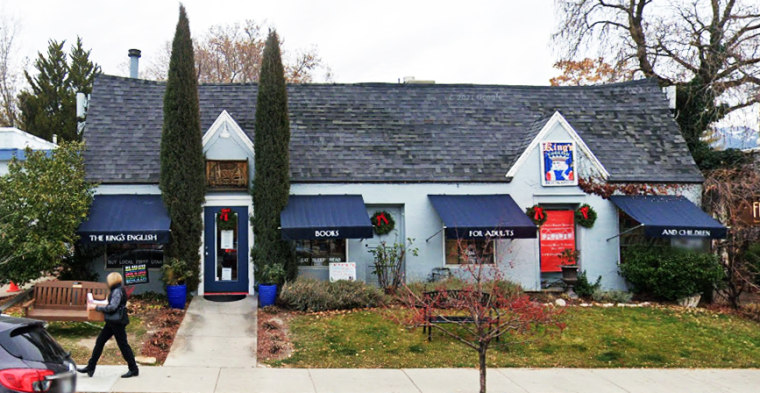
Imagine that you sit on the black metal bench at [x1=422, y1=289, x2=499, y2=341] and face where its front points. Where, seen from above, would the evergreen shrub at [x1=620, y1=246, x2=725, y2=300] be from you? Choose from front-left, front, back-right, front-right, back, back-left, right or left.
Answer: back-left

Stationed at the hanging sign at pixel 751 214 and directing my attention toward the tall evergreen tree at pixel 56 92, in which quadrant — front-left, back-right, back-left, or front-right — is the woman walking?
front-left

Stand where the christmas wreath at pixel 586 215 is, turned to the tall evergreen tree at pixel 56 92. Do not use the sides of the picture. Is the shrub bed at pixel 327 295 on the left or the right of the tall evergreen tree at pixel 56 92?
left

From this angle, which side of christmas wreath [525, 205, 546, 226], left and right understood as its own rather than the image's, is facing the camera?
front

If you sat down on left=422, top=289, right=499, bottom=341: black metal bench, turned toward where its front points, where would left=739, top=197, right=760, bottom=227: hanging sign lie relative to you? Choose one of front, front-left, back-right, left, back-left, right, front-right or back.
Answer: back-left

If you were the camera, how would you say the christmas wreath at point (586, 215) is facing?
facing the viewer

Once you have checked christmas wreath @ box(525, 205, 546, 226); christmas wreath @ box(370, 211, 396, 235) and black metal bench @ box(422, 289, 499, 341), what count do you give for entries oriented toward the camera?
3

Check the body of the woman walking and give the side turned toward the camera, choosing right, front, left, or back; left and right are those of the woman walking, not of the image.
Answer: left

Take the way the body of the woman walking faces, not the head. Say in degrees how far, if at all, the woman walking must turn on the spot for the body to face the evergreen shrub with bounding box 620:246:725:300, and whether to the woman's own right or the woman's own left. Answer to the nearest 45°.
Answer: approximately 180°

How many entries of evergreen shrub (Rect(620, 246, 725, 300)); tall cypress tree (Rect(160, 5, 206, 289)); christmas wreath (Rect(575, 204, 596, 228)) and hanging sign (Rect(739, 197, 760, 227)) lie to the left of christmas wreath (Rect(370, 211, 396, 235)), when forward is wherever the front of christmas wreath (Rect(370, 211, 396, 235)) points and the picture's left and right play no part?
3

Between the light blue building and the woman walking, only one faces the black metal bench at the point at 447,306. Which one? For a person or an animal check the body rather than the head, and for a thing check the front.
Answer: the light blue building

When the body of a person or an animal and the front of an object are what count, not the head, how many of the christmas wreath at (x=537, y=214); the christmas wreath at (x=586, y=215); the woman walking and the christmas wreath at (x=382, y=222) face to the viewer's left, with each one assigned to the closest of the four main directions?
1

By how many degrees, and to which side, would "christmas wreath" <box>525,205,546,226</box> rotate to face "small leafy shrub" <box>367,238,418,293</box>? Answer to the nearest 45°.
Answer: approximately 45° to its right

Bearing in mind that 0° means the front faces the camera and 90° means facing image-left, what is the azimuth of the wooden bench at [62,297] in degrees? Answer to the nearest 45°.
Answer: approximately 0°

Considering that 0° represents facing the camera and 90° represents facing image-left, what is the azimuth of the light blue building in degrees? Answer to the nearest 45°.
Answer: approximately 0°

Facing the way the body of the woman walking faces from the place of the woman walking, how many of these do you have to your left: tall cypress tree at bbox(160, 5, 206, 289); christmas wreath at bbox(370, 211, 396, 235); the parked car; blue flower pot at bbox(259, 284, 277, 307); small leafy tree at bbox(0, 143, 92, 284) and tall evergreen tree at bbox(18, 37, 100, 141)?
1
